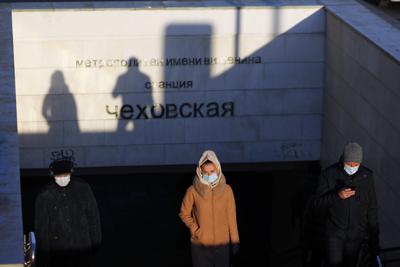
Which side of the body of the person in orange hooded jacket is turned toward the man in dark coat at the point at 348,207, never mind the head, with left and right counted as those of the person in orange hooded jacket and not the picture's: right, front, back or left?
left

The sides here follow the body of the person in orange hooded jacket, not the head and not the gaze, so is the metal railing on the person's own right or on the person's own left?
on the person's own right

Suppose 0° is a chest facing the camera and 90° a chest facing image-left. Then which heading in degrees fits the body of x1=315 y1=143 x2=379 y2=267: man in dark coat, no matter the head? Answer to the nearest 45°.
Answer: approximately 0°

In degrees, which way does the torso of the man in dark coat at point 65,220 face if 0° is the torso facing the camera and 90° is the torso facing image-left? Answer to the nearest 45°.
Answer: approximately 0°

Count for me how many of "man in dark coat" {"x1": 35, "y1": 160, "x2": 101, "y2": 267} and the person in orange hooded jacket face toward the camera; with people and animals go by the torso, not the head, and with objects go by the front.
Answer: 2

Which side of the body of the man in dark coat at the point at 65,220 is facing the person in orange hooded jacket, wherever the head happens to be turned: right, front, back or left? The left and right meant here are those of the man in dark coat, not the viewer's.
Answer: left

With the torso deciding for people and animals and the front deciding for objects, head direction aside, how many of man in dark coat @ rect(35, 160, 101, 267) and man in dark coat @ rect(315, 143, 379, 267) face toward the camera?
2

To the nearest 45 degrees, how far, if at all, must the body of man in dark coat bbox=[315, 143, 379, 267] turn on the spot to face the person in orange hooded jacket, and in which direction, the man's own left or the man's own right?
approximately 90° to the man's own right
